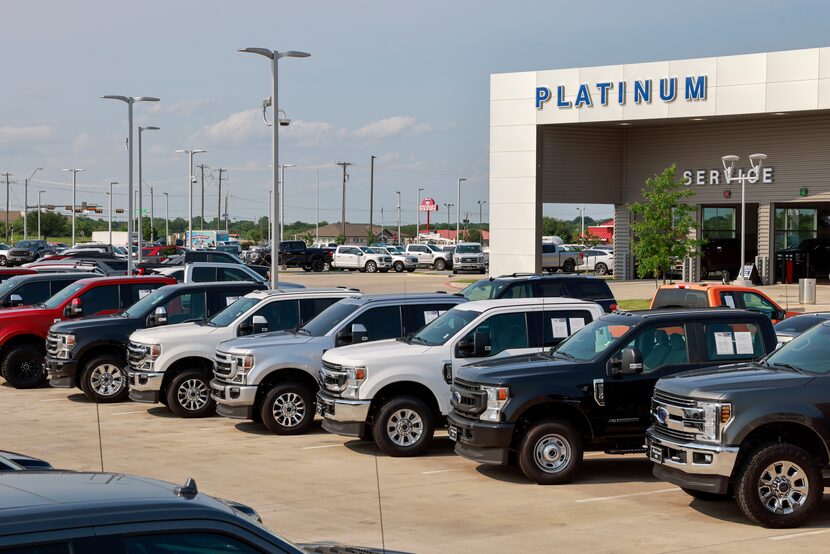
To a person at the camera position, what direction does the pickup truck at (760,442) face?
facing the viewer and to the left of the viewer

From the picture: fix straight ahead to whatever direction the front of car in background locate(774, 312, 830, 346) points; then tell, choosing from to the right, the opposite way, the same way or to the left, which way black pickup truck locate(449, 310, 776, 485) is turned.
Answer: the same way

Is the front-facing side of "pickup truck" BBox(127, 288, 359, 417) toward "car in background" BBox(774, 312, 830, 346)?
no

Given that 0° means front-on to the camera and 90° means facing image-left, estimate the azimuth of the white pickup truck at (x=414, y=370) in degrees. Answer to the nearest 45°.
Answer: approximately 45°

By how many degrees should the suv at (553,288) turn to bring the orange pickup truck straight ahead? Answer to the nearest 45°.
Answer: approximately 135° to its left

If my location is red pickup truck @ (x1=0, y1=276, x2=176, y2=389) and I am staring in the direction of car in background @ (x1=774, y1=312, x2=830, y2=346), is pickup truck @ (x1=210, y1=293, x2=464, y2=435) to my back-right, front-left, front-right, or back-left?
front-right

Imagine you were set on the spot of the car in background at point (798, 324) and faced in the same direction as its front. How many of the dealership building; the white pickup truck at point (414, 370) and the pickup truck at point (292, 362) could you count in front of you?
2

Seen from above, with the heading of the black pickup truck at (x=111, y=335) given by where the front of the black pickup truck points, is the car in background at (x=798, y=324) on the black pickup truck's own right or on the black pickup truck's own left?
on the black pickup truck's own left

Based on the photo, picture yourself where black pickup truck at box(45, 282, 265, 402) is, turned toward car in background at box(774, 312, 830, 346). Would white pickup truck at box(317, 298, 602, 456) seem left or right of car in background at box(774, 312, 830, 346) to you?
right

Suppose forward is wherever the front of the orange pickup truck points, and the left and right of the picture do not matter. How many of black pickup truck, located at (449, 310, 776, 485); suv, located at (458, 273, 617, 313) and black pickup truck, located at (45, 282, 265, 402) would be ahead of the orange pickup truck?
0

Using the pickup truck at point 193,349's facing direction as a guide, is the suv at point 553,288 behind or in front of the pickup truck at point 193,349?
behind

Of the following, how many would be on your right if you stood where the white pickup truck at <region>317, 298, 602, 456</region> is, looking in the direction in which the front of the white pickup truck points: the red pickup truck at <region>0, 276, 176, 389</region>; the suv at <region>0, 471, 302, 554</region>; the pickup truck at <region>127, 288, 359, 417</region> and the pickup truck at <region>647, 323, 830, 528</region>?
2

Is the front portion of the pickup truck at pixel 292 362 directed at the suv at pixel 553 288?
no

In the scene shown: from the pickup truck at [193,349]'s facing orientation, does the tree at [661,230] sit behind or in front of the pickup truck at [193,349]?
behind

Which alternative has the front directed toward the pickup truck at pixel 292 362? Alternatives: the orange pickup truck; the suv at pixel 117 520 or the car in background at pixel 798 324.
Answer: the car in background

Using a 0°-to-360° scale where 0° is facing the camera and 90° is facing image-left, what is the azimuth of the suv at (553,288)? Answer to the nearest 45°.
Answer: approximately 45°

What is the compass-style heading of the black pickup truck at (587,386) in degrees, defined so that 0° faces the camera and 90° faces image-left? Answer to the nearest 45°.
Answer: approximately 45°

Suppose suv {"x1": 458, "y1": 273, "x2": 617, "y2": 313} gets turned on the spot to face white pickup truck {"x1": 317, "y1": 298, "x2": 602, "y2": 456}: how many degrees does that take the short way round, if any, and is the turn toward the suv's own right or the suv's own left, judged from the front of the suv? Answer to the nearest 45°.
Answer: approximately 45° to the suv's own left

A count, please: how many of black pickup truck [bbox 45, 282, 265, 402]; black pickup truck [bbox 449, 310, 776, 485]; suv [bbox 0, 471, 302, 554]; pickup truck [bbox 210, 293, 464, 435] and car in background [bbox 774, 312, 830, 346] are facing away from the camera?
0

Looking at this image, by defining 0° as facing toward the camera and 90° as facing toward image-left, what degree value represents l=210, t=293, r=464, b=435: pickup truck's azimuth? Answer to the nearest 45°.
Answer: approximately 45°

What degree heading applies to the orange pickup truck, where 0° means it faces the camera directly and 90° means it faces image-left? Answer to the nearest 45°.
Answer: approximately 225°
